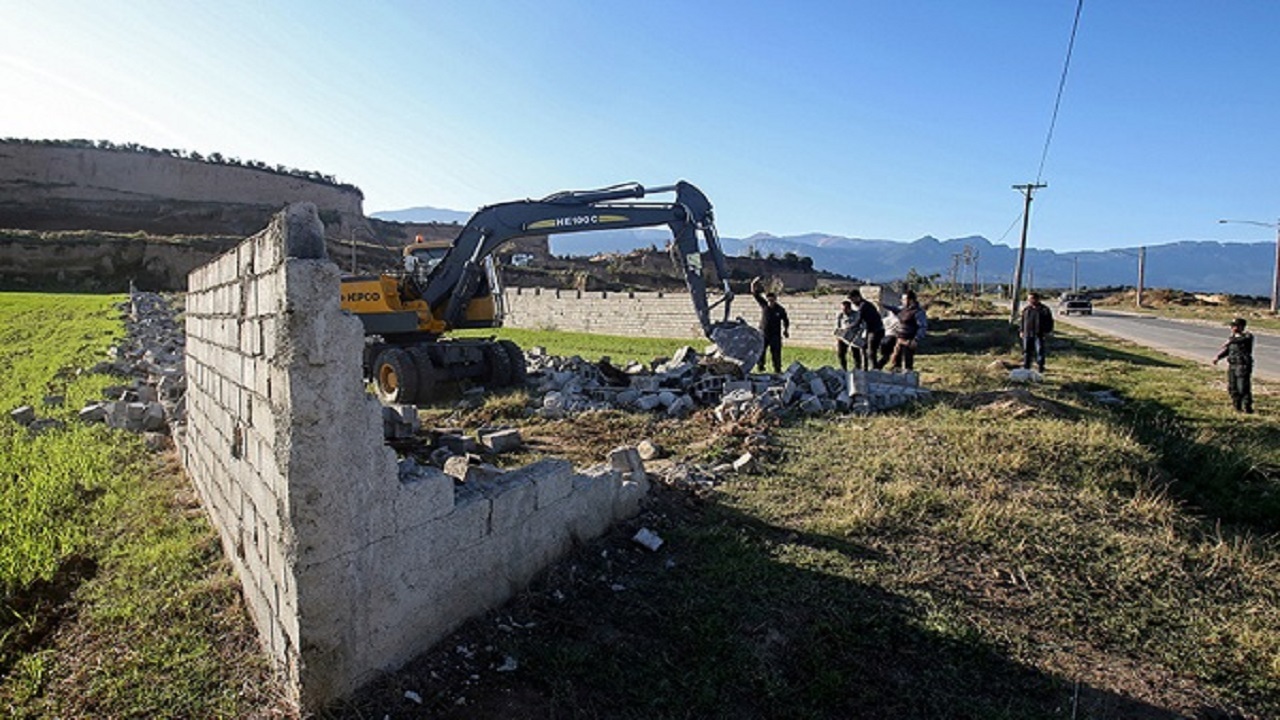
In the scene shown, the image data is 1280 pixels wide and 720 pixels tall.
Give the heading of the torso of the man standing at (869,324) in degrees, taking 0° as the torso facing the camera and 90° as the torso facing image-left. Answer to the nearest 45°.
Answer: approximately 90°

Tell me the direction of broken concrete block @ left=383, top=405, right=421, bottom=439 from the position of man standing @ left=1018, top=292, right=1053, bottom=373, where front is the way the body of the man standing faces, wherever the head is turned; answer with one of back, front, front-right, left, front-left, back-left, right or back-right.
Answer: front-right

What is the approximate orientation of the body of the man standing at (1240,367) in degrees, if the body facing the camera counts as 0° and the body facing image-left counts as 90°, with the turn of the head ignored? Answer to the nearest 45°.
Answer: approximately 45°

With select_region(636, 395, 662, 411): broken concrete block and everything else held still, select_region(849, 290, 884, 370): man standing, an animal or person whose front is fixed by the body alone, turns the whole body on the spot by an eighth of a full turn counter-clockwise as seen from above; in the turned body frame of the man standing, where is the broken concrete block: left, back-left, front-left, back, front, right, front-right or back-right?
front

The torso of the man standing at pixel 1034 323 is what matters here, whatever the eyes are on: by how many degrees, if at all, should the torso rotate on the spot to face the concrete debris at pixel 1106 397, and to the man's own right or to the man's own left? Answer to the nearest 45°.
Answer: approximately 45° to the man's own left

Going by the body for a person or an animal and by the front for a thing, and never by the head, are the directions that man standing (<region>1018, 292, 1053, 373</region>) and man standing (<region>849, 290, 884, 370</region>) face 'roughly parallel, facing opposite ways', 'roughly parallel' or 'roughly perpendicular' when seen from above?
roughly perpendicular

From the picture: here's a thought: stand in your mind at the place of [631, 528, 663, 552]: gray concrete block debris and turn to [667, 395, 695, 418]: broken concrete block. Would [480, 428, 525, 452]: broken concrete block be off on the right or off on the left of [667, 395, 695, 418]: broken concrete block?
left

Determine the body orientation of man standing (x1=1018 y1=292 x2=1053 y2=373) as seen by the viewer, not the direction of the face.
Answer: toward the camera

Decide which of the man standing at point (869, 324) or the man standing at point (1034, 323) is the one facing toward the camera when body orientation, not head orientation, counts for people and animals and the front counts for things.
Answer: the man standing at point (1034, 323)

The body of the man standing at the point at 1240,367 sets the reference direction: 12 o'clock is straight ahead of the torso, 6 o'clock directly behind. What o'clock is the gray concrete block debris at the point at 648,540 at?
The gray concrete block debris is roughly at 11 o'clock from the man standing.

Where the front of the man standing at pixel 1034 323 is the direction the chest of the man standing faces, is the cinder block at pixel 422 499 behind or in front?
in front

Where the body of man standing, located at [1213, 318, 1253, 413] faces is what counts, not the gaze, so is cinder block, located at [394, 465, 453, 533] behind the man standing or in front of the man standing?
in front

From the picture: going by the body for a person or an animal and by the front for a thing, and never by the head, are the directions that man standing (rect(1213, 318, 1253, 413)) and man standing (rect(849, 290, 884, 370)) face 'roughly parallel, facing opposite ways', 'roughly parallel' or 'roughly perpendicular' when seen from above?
roughly parallel

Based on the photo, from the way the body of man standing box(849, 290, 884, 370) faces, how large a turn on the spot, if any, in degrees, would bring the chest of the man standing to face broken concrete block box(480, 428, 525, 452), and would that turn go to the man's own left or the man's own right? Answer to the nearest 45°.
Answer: approximately 45° to the man's own left
